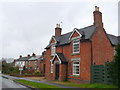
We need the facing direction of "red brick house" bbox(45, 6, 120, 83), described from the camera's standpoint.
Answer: facing the viewer and to the left of the viewer
